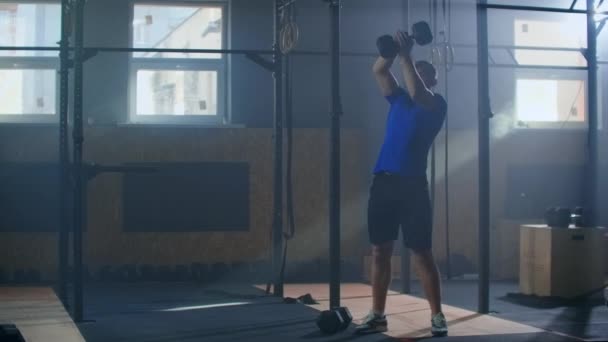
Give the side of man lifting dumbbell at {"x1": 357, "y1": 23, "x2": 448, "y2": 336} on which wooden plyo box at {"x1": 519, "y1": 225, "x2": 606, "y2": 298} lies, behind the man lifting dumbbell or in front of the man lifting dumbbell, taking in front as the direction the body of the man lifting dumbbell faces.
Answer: behind

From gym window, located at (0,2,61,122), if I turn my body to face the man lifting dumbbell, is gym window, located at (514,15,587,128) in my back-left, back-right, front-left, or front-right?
front-left

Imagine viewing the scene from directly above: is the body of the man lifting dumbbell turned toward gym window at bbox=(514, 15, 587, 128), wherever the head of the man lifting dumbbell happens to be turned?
no

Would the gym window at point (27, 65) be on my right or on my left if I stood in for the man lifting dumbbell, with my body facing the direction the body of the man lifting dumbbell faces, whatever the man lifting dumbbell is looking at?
on my right

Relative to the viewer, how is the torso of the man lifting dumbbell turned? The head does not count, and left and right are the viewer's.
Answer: facing the viewer and to the left of the viewer

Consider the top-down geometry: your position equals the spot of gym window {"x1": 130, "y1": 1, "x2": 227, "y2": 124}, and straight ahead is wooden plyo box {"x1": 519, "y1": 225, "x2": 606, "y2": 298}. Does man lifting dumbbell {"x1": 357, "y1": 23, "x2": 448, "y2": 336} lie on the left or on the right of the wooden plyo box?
right

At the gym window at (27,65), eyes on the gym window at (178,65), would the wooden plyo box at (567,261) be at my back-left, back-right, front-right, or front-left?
front-right

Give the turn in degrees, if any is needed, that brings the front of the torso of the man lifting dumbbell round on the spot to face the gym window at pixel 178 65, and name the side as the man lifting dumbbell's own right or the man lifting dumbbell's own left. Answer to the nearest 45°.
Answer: approximately 90° to the man lifting dumbbell's own right

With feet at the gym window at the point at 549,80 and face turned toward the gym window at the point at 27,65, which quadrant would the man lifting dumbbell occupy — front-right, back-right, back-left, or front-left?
front-left
